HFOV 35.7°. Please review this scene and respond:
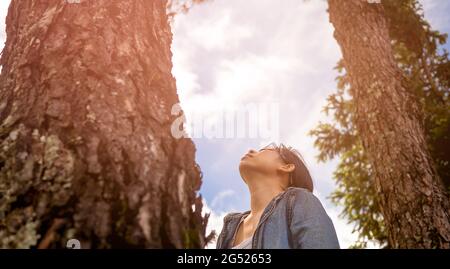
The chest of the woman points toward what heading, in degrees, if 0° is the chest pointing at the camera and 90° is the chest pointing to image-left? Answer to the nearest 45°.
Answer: approximately 45°

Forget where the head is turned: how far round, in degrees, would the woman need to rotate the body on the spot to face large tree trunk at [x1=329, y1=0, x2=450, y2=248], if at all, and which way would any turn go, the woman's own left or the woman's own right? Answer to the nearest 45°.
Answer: approximately 180°
